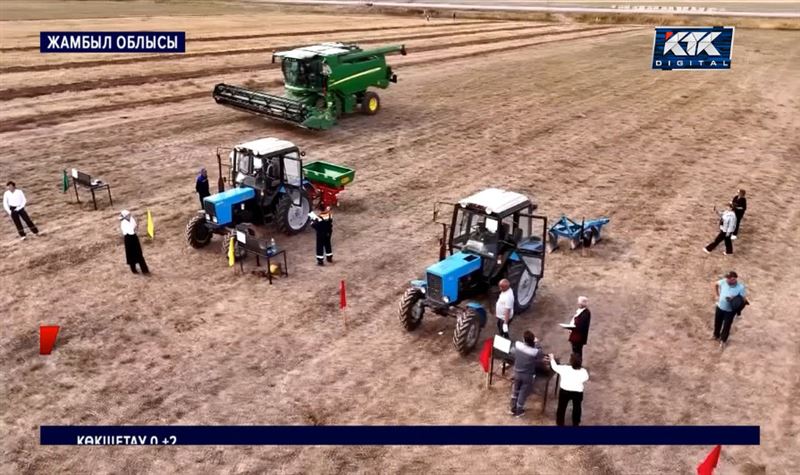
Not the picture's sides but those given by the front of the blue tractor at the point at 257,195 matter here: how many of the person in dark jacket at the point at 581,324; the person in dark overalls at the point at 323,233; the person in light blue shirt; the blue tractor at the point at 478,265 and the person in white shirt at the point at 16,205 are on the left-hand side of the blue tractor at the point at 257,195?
4

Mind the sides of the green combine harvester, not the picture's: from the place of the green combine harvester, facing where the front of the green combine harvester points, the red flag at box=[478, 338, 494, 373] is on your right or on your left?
on your left

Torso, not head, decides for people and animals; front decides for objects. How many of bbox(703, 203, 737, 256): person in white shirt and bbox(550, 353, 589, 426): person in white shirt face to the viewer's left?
1

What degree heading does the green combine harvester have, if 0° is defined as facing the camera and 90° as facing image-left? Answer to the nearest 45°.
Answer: approximately 45°

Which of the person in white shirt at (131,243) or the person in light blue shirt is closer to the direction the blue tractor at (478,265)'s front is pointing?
the person in white shirt

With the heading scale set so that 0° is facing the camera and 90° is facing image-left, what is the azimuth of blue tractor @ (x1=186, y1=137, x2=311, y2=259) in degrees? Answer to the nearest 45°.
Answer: approximately 45°

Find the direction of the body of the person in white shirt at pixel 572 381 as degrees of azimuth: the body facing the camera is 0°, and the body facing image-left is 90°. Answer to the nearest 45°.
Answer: approximately 180°

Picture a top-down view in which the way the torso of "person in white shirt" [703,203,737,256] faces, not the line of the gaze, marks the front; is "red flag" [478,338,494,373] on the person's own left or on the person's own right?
on the person's own left

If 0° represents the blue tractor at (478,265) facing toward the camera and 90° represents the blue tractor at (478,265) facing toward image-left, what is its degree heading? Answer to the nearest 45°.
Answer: approximately 45°

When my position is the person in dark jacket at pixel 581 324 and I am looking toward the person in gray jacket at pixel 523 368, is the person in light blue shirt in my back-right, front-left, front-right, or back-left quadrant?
back-left
